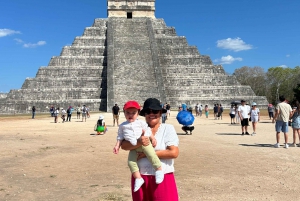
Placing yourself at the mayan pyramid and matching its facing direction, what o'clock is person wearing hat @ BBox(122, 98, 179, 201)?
The person wearing hat is roughly at 12 o'clock from the mayan pyramid.

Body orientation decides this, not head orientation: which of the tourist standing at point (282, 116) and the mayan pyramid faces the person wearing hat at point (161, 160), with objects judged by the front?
the mayan pyramid

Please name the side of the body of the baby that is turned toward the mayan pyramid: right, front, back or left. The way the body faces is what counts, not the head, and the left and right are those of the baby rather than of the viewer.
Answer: back

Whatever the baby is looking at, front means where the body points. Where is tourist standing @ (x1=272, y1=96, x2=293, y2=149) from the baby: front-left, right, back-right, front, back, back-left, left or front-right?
back-left

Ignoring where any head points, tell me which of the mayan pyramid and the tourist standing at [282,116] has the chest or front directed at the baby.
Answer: the mayan pyramid

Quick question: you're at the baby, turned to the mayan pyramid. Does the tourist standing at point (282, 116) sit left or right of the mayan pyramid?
right

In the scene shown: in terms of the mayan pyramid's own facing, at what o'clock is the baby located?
The baby is roughly at 12 o'clock from the mayan pyramid.

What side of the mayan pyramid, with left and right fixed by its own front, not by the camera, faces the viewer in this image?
front
